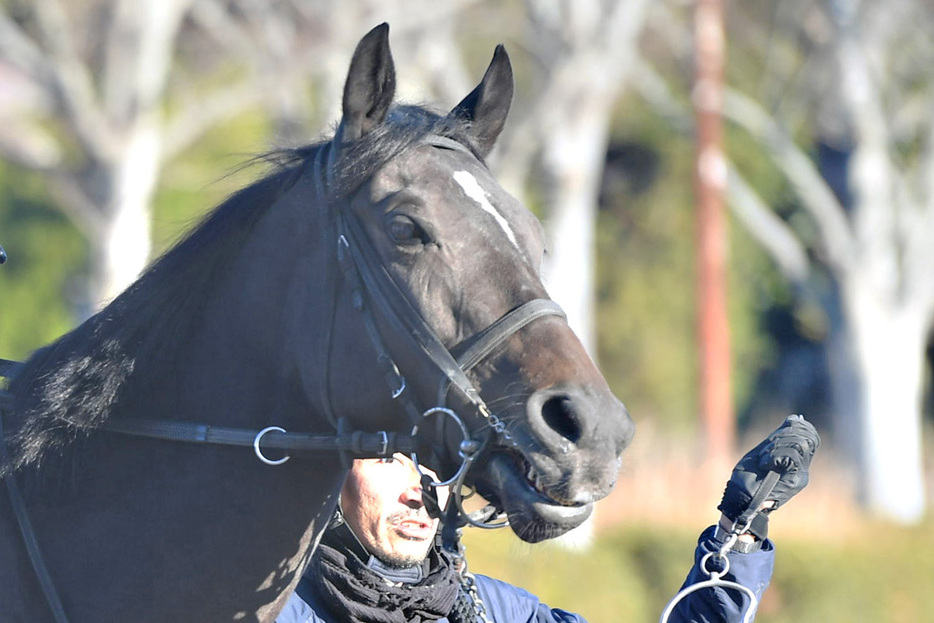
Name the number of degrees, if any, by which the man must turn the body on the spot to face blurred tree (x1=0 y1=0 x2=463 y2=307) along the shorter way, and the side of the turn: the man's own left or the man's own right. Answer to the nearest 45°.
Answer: approximately 180°

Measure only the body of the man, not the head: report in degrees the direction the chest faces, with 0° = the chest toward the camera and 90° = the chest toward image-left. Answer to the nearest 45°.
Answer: approximately 315°

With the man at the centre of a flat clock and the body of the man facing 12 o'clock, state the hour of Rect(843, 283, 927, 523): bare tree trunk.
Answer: The bare tree trunk is roughly at 8 o'clock from the man.

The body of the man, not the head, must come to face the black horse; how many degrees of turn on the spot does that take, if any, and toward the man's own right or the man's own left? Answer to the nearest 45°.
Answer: approximately 45° to the man's own right
